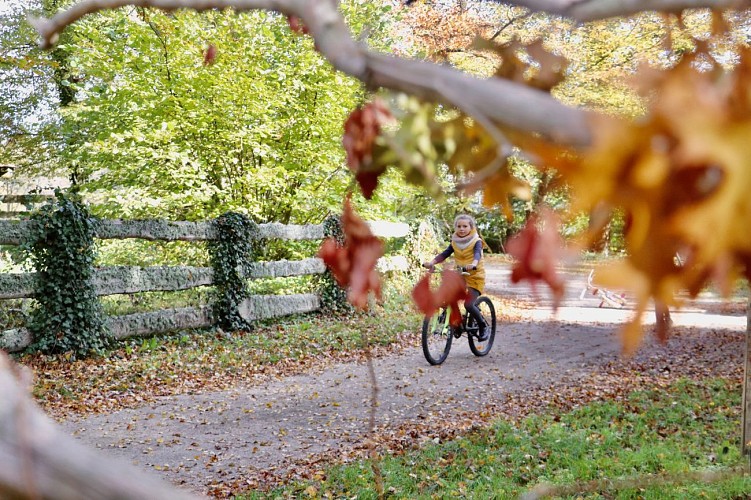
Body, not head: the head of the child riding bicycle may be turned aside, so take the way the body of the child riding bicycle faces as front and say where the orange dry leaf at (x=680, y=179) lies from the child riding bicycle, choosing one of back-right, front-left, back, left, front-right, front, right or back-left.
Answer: front-left

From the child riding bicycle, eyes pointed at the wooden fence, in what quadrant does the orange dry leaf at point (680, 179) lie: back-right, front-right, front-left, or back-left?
back-left

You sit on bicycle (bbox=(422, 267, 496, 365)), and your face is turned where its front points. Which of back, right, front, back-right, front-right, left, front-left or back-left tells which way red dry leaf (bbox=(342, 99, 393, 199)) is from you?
front-left

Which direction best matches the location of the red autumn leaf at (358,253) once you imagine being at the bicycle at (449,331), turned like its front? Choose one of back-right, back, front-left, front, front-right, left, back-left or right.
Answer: front-left

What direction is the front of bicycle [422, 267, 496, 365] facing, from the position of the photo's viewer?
facing the viewer and to the left of the viewer

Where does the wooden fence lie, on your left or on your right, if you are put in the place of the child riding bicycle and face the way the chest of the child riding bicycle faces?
on your right

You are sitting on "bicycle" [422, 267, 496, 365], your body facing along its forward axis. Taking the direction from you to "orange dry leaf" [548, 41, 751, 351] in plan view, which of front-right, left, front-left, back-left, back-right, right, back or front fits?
front-left

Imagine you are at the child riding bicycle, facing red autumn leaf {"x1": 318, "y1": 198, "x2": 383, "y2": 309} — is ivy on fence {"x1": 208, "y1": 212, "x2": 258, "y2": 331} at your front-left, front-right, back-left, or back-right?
back-right

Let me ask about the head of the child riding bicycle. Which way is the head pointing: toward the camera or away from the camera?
toward the camera

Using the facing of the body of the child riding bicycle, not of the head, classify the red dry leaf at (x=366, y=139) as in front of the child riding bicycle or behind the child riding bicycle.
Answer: in front

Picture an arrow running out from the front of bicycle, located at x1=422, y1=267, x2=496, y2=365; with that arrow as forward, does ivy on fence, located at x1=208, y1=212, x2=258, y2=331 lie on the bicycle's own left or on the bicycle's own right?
on the bicycle's own right
